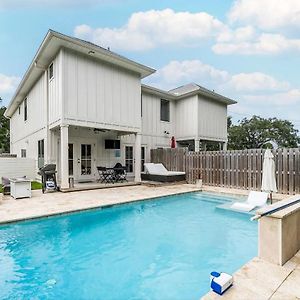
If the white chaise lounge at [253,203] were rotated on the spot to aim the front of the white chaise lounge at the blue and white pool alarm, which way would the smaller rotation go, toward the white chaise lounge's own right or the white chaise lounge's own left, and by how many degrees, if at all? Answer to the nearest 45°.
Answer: approximately 45° to the white chaise lounge's own left

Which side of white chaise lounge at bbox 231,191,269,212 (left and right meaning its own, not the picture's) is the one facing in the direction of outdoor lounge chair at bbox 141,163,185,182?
right

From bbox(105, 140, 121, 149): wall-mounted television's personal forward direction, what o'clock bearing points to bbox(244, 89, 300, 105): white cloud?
The white cloud is roughly at 8 o'clock from the wall-mounted television.

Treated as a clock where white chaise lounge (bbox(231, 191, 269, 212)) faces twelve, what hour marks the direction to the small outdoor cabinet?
The small outdoor cabinet is roughly at 1 o'clock from the white chaise lounge.

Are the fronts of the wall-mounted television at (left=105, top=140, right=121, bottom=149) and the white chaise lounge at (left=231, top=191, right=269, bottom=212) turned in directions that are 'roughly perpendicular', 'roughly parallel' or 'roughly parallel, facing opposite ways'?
roughly perpendicular

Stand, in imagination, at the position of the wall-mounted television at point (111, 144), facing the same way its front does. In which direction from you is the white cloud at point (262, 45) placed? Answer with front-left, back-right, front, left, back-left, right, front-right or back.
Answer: left

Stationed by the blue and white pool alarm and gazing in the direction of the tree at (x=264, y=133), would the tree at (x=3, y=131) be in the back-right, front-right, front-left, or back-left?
front-left

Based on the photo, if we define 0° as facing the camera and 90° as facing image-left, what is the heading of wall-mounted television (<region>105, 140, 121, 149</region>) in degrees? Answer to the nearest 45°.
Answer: approximately 0°

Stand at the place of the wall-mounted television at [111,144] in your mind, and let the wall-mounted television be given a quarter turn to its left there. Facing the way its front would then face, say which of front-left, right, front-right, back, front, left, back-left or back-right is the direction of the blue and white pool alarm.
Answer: right

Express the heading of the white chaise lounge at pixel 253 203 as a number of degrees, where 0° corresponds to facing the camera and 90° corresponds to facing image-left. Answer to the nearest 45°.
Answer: approximately 45°

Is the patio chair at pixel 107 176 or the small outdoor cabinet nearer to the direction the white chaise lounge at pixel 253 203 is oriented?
the small outdoor cabinet
